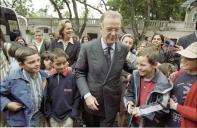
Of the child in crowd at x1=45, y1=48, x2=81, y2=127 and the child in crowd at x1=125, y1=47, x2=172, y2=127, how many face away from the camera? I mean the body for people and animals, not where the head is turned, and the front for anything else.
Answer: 0

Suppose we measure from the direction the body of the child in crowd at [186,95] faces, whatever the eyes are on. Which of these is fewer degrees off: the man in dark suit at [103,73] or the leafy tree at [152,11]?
the man in dark suit

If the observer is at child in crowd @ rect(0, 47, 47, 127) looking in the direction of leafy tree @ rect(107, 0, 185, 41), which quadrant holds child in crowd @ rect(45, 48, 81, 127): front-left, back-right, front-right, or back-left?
front-right

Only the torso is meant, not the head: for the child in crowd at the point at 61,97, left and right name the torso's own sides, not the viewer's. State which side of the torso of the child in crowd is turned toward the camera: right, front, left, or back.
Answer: front

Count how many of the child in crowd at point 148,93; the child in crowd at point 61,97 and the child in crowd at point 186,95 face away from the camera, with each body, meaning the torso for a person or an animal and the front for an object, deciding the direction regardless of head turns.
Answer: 0

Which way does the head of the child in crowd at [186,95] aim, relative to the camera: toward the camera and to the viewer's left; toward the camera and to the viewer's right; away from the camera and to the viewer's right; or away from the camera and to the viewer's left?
toward the camera and to the viewer's left

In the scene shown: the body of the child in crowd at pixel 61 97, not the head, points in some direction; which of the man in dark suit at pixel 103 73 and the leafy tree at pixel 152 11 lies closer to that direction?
the man in dark suit

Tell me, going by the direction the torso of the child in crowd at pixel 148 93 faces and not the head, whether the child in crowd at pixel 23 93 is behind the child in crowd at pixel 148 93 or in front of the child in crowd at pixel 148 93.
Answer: in front

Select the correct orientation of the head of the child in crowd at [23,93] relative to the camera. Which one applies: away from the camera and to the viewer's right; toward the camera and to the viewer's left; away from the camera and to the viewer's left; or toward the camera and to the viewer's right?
toward the camera and to the viewer's right

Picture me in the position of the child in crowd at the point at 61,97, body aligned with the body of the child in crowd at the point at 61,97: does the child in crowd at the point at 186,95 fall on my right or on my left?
on my left

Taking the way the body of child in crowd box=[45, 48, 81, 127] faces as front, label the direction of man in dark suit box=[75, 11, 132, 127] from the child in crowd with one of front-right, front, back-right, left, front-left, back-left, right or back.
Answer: left

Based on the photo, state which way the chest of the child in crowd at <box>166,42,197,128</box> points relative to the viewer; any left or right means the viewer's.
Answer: facing the viewer and to the left of the viewer

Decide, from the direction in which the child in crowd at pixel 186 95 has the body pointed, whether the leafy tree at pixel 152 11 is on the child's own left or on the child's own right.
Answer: on the child's own right

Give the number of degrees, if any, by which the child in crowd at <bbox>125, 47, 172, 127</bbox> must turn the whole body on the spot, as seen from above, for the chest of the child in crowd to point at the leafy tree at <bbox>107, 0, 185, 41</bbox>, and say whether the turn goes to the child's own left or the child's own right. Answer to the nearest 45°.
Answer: approximately 135° to the child's own right

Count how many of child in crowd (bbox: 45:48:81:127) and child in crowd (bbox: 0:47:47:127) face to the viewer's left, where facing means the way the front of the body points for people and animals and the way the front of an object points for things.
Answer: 0
